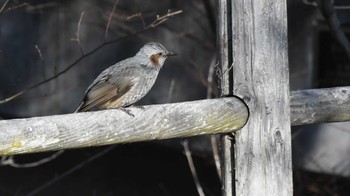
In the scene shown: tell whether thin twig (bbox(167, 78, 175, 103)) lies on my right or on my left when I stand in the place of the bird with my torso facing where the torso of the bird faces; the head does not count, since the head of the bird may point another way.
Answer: on my left

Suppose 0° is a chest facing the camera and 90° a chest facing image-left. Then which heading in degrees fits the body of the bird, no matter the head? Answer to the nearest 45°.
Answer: approximately 270°

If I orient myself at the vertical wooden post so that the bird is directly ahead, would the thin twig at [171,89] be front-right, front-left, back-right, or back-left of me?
front-right

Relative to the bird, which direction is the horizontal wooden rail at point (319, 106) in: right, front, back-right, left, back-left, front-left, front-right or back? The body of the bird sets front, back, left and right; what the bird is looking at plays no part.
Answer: front-right

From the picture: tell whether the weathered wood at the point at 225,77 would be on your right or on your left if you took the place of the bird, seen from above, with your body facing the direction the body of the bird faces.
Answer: on your left
